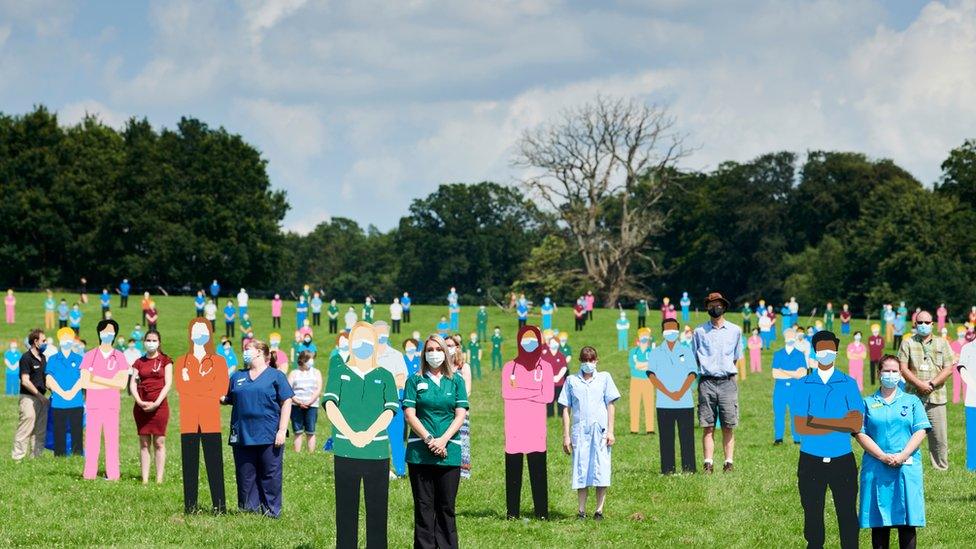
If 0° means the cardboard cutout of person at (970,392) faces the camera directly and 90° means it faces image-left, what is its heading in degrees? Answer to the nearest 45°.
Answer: approximately 0°

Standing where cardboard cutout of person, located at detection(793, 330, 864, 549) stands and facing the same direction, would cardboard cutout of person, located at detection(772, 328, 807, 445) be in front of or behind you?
behind

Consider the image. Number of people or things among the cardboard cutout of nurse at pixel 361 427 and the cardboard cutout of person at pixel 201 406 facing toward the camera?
2

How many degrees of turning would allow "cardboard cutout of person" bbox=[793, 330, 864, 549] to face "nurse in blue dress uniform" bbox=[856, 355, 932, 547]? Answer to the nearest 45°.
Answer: approximately 45° to its left
